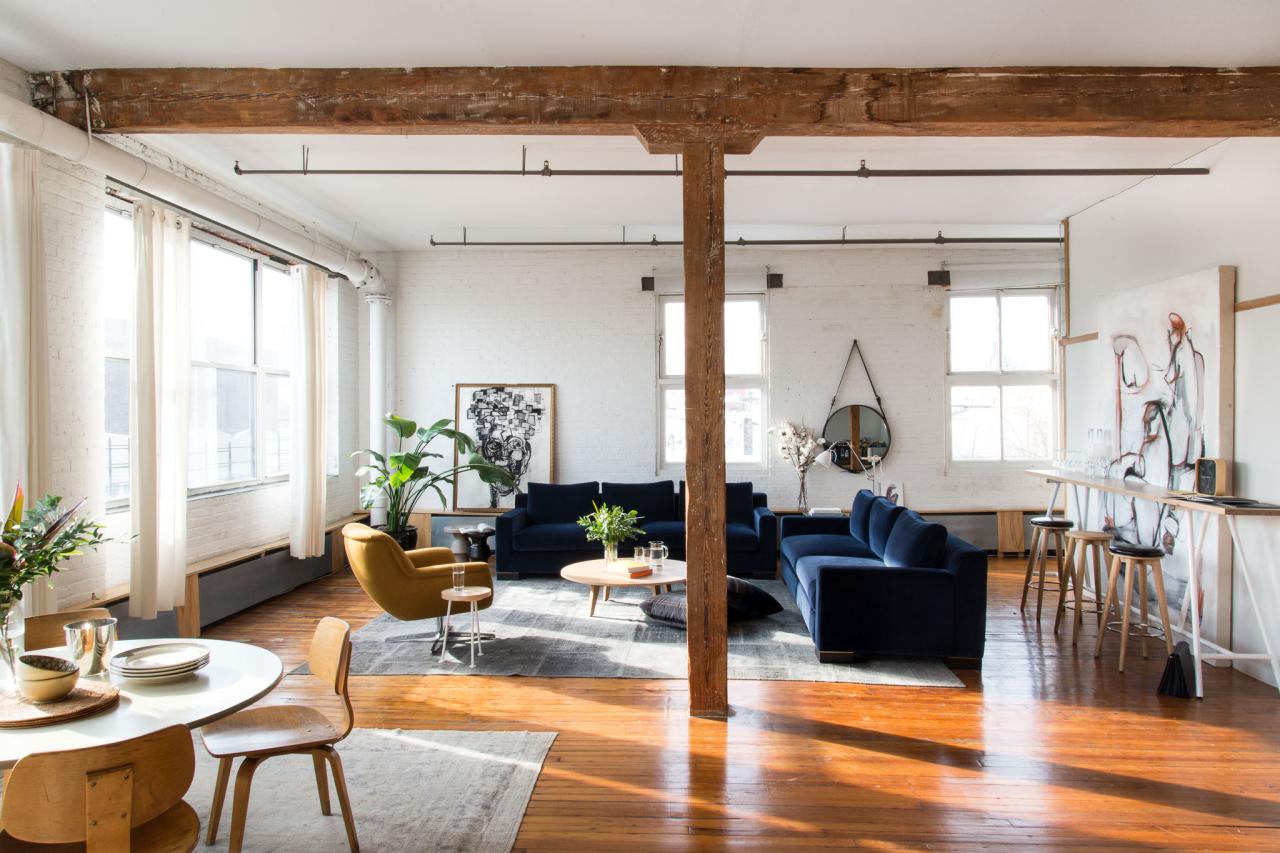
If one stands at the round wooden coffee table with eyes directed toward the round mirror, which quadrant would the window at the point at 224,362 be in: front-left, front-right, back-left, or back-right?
back-left

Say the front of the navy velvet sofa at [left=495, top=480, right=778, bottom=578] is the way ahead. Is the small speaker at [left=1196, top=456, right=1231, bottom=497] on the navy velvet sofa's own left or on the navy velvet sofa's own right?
on the navy velvet sofa's own left

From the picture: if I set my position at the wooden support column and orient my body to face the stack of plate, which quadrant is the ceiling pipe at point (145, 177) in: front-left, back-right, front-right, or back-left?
front-right

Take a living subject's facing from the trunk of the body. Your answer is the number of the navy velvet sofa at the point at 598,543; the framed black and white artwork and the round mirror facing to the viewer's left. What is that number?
0

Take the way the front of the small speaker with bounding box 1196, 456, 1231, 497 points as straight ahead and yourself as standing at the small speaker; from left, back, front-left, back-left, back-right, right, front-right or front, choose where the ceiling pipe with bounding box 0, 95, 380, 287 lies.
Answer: front

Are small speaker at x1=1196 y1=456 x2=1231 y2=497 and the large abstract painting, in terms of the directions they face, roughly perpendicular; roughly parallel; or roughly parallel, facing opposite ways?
roughly parallel

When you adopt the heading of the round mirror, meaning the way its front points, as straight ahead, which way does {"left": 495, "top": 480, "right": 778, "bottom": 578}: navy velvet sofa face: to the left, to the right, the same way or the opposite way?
the same way

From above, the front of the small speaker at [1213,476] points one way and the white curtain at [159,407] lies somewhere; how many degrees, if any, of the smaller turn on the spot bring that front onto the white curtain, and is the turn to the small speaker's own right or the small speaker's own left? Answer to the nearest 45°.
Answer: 0° — it already faces it

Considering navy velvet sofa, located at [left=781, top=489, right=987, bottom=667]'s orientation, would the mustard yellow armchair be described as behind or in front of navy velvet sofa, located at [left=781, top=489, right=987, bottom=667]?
in front

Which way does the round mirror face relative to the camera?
toward the camera

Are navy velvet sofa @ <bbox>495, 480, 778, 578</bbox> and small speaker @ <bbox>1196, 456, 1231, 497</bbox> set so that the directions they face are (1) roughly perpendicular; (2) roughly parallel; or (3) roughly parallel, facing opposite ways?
roughly perpendicular

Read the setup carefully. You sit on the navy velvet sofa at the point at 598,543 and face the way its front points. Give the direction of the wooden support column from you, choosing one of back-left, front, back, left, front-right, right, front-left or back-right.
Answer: front

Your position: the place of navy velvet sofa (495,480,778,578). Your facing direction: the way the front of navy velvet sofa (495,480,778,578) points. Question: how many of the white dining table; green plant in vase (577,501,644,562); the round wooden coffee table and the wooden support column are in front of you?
4

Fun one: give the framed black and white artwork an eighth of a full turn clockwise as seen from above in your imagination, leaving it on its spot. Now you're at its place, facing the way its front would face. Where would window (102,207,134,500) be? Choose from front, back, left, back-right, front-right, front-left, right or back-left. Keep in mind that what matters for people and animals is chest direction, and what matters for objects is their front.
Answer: front

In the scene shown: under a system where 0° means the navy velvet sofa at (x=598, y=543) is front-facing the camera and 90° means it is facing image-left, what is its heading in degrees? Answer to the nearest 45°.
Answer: approximately 0°

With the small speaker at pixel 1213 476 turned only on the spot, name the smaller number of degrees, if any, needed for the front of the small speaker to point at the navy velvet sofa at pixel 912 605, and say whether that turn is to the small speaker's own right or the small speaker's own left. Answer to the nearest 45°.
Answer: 0° — it already faces it

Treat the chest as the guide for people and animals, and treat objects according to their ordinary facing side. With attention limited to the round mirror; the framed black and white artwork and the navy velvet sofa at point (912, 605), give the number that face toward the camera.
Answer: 2

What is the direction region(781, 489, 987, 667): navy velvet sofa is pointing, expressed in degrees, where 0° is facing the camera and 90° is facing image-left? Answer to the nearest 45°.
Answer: approximately 90°
